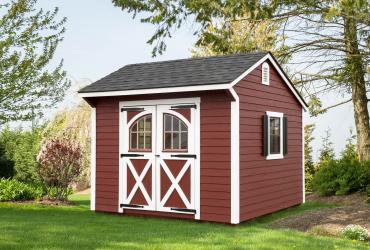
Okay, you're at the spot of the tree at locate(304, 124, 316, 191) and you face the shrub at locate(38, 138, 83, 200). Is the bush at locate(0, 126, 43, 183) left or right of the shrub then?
right

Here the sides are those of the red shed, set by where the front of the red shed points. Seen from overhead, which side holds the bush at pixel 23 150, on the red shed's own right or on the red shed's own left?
on the red shed's own right

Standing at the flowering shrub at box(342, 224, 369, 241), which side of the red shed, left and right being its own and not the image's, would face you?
left

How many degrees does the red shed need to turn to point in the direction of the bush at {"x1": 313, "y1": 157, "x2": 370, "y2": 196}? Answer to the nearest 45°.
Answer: approximately 180°

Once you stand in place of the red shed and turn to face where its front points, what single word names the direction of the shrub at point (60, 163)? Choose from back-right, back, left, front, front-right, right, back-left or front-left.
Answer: right

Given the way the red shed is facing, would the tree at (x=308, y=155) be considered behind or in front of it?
behind

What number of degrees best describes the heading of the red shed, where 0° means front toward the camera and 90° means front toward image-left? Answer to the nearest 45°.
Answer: approximately 45°

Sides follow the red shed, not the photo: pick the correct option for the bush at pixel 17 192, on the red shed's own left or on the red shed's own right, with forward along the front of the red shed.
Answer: on the red shed's own right
